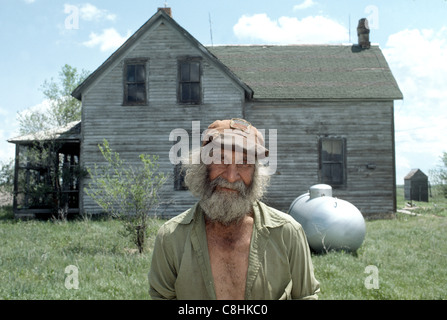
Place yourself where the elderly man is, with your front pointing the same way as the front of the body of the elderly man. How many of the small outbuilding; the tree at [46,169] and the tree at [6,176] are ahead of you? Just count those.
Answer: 0

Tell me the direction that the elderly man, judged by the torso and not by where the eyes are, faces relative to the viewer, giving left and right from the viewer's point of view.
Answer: facing the viewer

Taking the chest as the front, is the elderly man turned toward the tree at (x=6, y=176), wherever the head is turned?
no

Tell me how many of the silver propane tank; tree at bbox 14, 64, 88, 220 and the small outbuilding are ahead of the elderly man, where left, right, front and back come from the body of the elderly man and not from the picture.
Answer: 0

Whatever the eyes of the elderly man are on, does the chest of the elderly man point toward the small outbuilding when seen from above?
no

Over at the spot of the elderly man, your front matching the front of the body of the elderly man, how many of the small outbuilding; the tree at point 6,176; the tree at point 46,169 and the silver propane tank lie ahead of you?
0

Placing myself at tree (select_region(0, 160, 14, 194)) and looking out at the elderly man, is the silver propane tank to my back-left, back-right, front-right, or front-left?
front-left

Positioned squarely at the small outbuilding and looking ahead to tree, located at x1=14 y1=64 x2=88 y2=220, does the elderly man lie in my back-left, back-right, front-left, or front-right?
front-left

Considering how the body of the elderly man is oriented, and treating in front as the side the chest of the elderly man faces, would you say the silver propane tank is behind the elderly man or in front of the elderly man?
behind

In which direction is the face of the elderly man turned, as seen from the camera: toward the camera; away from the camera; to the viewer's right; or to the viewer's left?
toward the camera

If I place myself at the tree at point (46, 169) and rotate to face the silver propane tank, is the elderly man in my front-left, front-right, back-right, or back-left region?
front-right

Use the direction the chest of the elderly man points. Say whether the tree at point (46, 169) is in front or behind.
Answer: behind

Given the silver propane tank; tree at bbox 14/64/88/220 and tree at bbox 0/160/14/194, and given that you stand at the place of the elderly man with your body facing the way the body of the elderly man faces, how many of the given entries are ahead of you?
0
